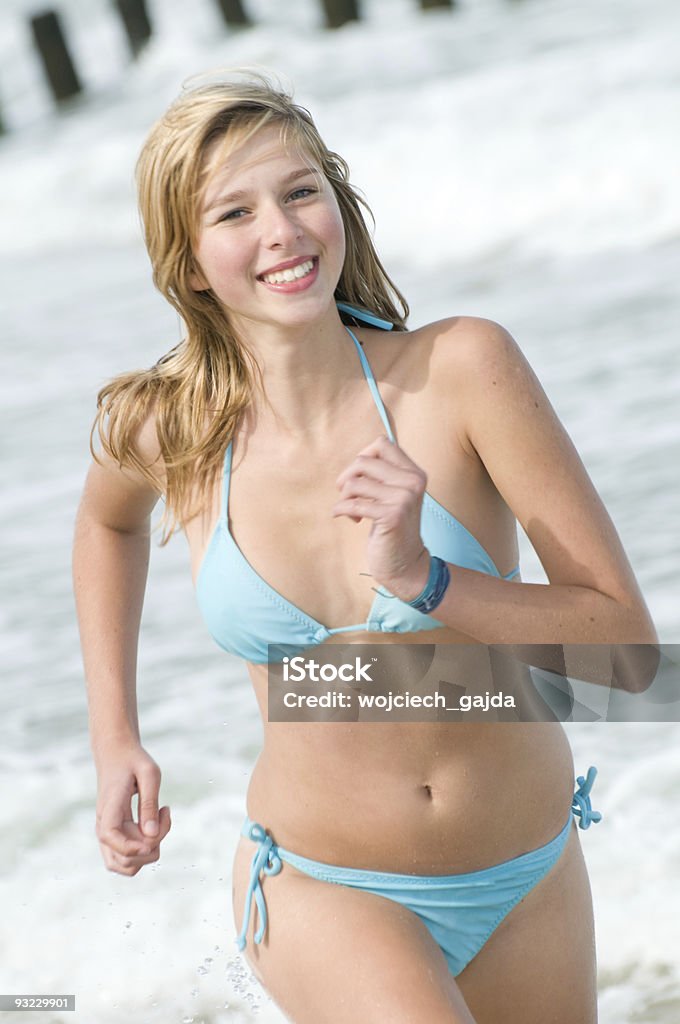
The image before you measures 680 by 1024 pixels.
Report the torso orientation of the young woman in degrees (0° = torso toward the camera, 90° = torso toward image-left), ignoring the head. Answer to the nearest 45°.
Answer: approximately 0°

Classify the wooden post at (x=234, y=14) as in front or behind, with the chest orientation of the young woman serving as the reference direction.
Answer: behind

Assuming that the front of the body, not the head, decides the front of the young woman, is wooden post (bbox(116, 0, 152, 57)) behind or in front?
behind

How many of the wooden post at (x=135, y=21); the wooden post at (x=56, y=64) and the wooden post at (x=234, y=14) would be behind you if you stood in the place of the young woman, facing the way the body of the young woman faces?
3

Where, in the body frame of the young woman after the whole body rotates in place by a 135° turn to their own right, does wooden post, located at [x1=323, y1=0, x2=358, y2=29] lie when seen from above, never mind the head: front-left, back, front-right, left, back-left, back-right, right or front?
front-right

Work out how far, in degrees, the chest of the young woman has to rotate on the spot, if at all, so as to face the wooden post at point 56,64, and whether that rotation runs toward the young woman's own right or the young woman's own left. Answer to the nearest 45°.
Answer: approximately 180°
